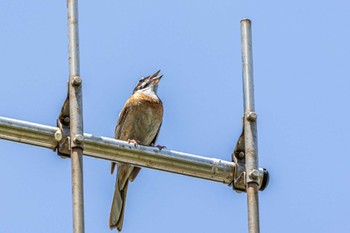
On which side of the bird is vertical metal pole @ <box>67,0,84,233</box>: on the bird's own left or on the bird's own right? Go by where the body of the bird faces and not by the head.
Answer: on the bird's own right

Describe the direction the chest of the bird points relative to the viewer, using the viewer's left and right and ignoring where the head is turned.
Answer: facing the viewer and to the right of the viewer
